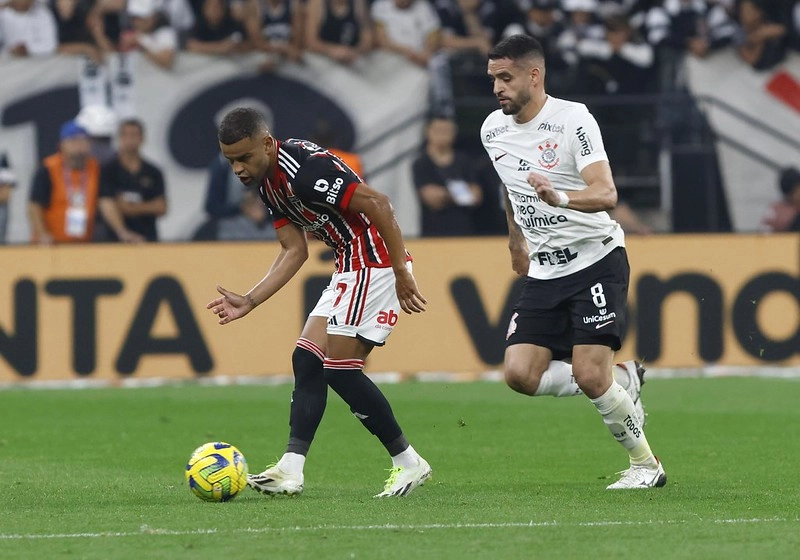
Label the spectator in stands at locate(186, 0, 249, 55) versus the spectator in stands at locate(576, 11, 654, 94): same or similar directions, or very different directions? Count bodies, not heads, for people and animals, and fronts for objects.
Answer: same or similar directions

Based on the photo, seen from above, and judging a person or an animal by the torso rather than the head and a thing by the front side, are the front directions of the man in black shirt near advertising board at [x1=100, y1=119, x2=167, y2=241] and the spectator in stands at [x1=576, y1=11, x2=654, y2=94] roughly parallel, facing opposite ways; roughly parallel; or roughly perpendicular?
roughly parallel

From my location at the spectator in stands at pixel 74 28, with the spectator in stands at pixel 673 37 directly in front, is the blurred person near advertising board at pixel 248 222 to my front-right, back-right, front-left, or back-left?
front-right

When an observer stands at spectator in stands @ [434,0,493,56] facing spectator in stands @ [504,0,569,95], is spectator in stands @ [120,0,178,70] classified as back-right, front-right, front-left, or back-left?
back-right

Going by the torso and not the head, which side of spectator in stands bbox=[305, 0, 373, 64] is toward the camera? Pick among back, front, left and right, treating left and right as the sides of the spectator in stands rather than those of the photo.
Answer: front

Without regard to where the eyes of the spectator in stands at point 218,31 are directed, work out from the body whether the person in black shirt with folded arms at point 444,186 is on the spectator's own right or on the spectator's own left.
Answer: on the spectator's own left

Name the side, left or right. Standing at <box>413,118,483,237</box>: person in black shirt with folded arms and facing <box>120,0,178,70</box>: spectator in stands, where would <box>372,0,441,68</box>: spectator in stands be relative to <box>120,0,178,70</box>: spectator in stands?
right

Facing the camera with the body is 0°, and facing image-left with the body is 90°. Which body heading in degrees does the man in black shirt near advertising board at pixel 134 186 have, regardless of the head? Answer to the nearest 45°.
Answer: approximately 0°

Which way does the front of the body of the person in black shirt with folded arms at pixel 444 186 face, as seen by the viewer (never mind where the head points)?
toward the camera

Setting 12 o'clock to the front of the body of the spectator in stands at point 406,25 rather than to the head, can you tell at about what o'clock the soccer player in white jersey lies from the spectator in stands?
The soccer player in white jersey is roughly at 12 o'clock from the spectator in stands.

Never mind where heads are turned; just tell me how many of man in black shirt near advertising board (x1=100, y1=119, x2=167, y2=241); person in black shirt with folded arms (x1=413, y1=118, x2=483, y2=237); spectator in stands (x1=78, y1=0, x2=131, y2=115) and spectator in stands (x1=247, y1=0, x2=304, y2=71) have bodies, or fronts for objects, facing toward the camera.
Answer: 4

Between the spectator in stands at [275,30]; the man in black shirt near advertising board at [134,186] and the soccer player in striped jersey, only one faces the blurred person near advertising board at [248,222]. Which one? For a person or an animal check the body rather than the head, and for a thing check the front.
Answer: the spectator in stands at [275,30]

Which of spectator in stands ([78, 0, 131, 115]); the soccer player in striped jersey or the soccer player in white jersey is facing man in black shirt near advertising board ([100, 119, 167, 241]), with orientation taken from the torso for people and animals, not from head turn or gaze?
spectator in stands ([78, 0, 131, 115])

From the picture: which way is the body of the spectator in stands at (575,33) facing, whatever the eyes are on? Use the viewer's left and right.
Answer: facing the viewer

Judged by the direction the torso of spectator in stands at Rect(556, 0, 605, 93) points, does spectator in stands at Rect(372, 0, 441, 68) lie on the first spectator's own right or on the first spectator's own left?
on the first spectator's own right
